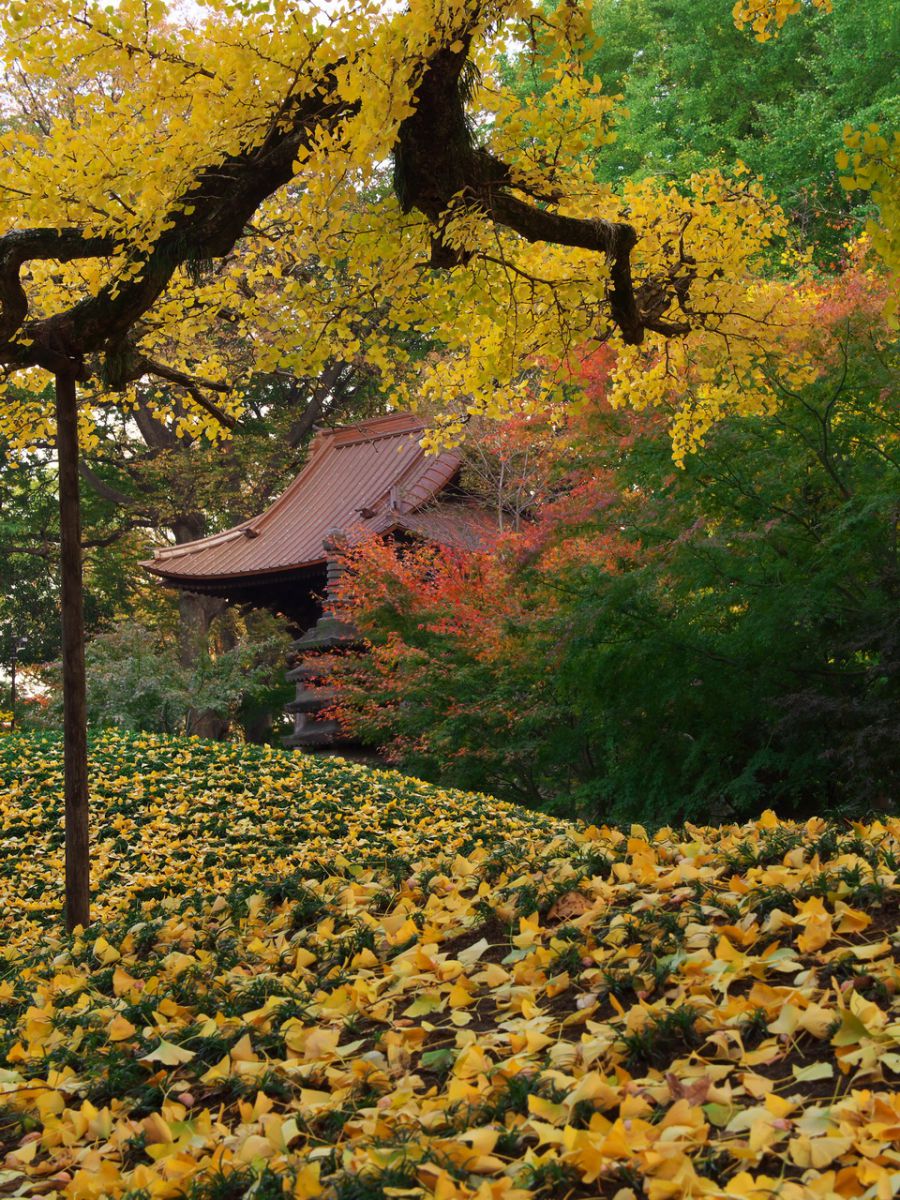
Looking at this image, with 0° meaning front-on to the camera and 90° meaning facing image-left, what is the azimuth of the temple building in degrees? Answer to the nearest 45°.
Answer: approximately 45°
